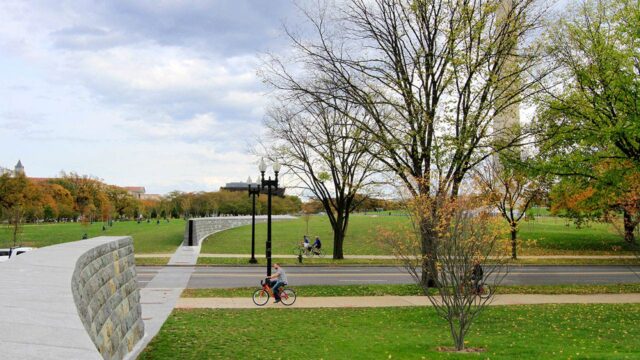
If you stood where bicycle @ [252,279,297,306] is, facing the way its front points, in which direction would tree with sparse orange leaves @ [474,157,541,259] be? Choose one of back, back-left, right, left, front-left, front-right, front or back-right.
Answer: back-right

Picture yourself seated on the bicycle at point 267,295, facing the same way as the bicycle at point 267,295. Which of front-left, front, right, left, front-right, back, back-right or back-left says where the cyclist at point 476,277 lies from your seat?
back-left

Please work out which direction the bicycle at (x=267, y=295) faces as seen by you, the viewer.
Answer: facing to the left of the viewer

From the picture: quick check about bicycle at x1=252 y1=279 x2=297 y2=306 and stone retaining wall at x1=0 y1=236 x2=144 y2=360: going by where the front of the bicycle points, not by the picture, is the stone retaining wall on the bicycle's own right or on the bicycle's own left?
on the bicycle's own left

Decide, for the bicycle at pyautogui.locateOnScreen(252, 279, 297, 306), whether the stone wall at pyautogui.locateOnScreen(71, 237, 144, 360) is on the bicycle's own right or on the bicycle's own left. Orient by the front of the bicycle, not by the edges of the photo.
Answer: on the bicycle's own left

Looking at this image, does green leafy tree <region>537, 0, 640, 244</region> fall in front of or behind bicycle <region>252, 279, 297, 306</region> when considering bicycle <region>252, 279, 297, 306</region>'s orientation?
behind

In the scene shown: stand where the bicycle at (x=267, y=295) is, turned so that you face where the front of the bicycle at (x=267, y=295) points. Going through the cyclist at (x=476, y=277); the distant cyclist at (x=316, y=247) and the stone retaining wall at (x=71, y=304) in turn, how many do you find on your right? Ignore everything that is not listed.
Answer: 1

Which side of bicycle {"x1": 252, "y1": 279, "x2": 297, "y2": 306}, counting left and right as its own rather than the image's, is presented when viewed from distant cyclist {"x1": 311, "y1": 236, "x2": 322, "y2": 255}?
right

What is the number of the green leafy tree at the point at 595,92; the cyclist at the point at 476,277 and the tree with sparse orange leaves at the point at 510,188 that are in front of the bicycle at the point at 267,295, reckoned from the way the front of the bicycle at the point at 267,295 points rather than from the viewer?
0
